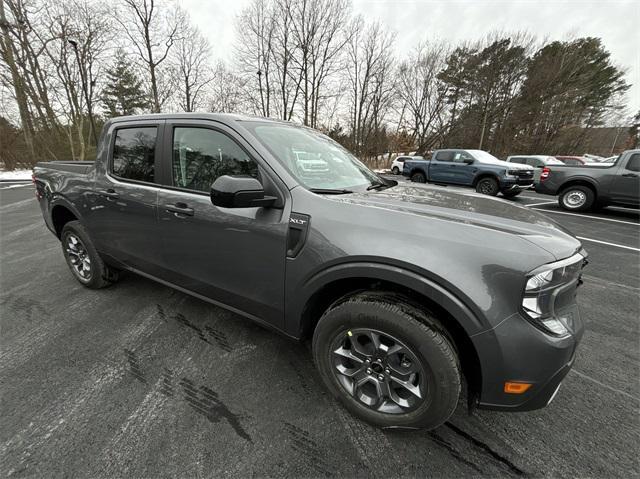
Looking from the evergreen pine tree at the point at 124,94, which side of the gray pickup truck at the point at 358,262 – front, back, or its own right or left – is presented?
back

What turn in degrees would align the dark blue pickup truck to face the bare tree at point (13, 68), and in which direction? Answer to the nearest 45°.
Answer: approximately 135° to its right

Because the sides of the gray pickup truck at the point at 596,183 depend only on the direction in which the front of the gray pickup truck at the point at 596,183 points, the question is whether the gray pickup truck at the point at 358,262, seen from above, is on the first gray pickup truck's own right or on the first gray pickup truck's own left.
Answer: on the first gray pickup truck's own right

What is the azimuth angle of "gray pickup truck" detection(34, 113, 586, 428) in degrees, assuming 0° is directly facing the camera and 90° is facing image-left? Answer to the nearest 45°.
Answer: approximately 315°

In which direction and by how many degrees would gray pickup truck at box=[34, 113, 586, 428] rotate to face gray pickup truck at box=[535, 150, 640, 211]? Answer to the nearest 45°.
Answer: approximately 90° to its left

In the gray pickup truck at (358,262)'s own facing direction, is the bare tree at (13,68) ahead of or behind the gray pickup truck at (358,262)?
behind

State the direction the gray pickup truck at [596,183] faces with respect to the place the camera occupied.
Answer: facing to the right of the viewer

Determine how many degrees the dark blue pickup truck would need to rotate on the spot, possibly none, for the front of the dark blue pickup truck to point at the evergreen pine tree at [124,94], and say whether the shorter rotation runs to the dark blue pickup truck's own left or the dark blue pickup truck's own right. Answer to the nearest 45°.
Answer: approximately 135° to the dark blue pickup truck's own right
